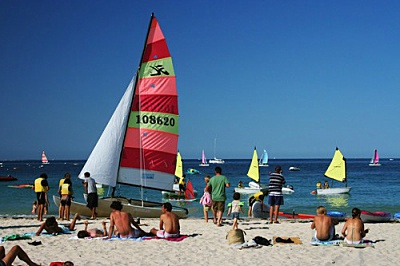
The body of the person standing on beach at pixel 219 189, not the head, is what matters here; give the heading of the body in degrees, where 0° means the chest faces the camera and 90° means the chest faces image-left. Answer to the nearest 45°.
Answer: approximately 180°

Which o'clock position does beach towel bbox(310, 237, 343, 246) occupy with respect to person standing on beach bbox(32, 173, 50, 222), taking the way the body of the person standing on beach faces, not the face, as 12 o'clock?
The beach towel is roughly at 3 o'clock from the person standing on beach.

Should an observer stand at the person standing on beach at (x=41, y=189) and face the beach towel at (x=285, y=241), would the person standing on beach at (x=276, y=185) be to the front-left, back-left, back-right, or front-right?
front-left

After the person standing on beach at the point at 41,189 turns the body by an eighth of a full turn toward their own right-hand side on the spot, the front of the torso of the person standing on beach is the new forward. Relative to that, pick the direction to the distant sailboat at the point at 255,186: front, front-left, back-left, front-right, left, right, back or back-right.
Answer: front-left

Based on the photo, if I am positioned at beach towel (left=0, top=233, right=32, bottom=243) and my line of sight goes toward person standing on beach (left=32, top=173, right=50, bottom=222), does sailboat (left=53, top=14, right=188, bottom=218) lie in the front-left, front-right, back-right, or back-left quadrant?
front-right

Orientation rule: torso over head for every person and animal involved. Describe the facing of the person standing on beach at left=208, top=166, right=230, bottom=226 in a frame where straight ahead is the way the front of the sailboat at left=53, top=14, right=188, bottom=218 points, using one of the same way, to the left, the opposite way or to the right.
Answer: to the right

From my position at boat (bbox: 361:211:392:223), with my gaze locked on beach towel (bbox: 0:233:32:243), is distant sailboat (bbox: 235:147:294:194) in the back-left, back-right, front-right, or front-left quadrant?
back-right

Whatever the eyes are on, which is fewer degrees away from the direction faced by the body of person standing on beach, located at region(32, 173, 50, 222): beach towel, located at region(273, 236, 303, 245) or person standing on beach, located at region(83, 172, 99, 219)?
the person standing on beach

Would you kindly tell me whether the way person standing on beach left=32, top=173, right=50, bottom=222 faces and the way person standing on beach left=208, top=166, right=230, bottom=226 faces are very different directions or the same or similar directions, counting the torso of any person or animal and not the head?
same or similar directions

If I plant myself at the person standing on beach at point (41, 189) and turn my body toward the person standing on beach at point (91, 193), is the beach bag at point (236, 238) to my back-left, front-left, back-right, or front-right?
front-right

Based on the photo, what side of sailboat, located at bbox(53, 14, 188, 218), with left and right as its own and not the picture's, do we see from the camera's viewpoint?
left

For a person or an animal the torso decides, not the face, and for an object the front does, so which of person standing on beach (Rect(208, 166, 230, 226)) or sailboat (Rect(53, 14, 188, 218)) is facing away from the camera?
the person standing on beach

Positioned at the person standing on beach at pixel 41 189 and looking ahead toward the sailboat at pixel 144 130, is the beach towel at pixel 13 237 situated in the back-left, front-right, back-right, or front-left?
back-right

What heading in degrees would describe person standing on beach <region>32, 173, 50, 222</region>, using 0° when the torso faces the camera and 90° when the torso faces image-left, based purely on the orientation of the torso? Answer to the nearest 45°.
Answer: approximately 225°
